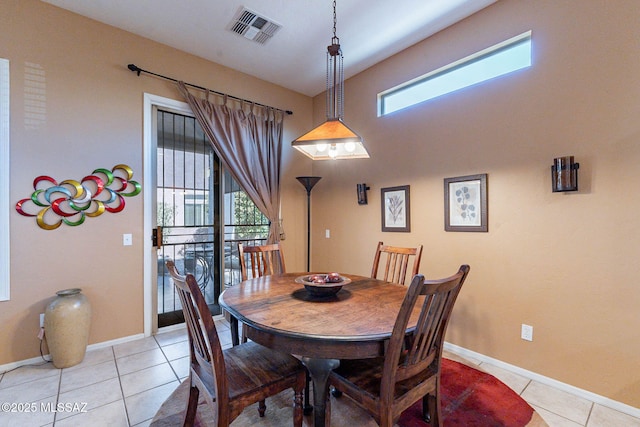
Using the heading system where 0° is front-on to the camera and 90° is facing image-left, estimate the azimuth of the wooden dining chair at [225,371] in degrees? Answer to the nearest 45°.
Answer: approximately 225°

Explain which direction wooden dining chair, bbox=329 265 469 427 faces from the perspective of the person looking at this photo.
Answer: facing away from the viewer and to the left of the viewer

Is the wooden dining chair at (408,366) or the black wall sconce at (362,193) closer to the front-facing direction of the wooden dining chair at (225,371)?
the black wall sconce
